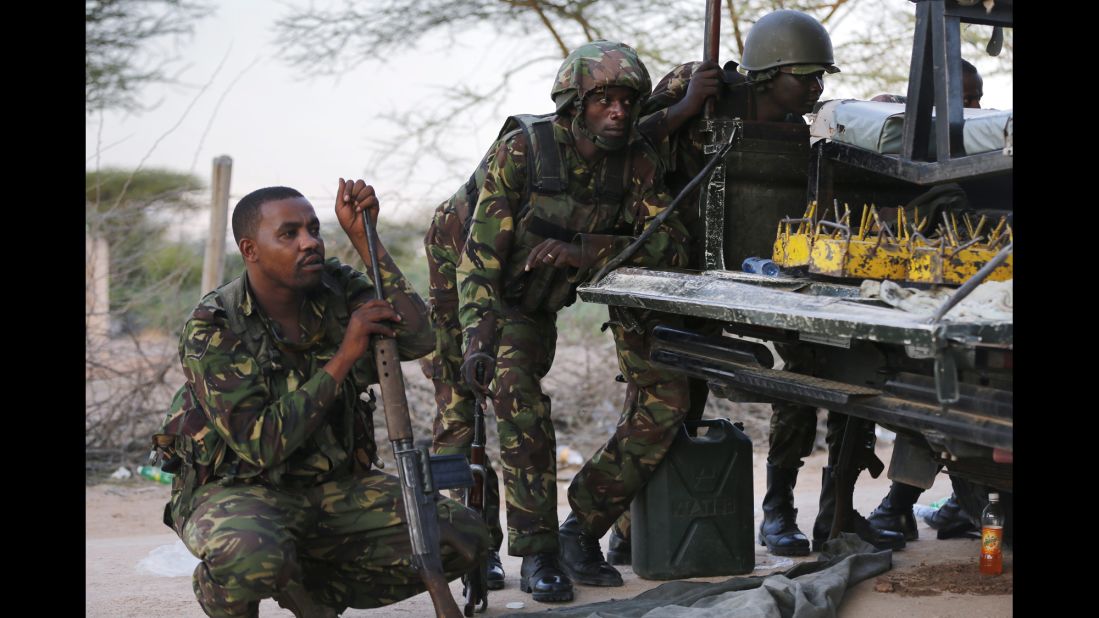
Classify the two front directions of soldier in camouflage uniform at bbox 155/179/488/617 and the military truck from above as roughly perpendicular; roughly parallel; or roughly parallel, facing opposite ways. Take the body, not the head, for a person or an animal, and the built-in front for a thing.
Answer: roughly perpendicular

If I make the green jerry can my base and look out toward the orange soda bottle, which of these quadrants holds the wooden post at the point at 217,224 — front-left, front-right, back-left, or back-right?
back-left

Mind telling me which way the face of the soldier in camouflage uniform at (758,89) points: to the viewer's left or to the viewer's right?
to the viewer's right

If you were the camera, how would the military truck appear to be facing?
facing away from the viewer and to the right of the viewer

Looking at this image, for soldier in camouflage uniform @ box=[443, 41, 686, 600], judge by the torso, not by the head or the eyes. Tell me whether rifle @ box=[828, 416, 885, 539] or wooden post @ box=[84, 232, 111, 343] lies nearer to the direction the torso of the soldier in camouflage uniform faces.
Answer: the rifle

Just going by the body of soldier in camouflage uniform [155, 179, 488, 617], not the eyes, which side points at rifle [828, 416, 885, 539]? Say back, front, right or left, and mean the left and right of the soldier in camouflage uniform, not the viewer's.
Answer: left

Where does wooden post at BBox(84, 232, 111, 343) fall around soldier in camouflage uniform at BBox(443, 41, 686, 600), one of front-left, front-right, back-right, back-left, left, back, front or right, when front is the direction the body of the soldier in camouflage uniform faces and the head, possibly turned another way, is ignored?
back

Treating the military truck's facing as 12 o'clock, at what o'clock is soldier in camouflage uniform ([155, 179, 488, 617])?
The soldier in camouflage uniform is roughly at 7 o'clock from the military truck.

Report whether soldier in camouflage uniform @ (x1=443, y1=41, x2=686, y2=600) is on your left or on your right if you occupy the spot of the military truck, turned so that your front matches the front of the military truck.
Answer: on your left

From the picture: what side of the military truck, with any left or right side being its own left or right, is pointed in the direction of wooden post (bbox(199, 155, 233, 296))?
left
